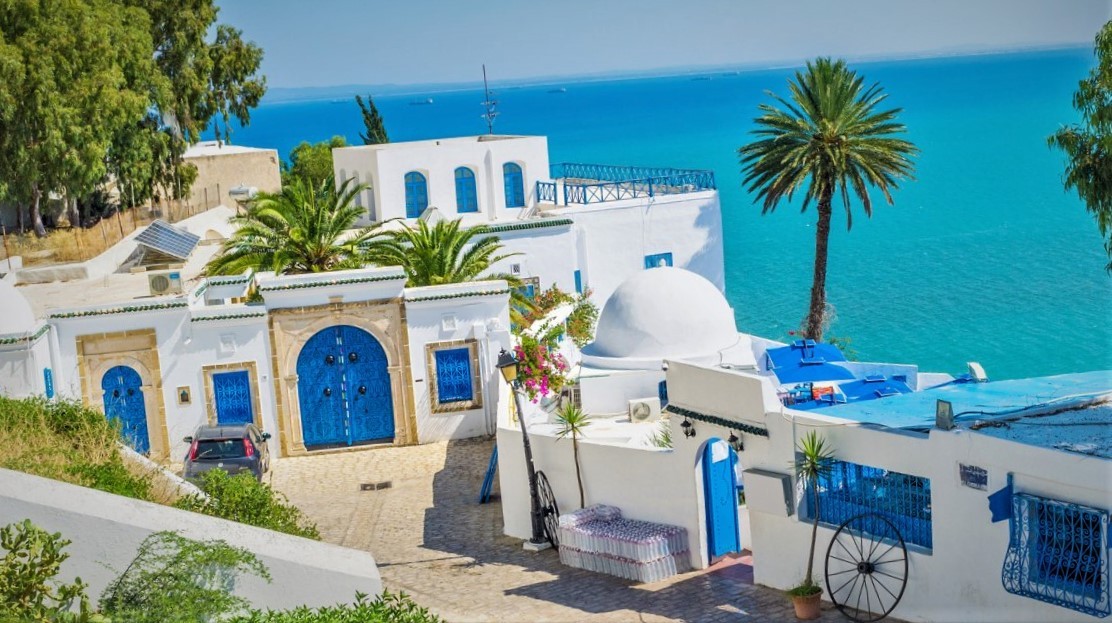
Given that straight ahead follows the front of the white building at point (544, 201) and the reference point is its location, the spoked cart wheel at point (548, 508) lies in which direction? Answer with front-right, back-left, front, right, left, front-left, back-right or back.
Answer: front

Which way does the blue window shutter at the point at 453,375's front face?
toward the camera

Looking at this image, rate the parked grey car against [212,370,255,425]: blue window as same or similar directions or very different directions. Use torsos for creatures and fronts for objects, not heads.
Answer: very different directions

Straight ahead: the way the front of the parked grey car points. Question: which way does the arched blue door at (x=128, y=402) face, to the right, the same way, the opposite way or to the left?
the opposite way

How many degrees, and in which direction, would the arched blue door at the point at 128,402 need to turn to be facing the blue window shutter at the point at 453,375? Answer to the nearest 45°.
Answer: approximately 90° to its left

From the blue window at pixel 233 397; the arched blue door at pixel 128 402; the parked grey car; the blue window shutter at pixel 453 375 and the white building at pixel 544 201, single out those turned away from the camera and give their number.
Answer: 1

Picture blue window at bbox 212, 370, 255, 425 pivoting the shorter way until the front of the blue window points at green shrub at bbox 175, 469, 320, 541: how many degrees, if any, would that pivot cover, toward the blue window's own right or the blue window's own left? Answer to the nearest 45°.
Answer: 0° — it already faces it

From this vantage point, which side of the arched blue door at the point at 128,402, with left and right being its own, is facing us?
front

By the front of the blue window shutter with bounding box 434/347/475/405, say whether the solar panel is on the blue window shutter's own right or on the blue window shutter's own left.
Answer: on the blue window shutter's own right

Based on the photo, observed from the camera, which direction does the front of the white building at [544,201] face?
facing the viewer

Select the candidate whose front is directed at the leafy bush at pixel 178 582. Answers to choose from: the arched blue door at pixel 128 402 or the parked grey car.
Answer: the arched blue door

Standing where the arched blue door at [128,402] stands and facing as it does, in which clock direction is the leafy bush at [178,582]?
The leafy bush is roughly at 12 o'clock from the arched blue door.

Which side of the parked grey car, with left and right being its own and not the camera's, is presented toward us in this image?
back

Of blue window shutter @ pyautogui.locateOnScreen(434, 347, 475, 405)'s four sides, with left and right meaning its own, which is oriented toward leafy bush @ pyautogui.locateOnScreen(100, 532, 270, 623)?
front

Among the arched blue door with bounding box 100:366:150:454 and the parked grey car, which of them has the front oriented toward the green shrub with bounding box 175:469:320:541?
the arched blue door

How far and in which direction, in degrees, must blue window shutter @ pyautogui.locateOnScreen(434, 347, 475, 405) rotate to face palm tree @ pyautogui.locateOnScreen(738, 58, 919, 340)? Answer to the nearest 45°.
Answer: approximately 135° to its left
